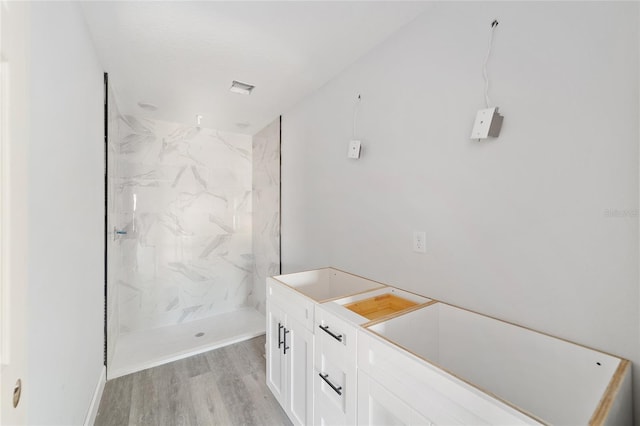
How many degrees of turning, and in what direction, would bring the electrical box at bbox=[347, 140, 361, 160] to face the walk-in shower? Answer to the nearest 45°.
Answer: approximately 90° to its right

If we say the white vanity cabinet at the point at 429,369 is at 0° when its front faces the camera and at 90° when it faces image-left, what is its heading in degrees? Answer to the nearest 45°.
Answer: approximately 45°

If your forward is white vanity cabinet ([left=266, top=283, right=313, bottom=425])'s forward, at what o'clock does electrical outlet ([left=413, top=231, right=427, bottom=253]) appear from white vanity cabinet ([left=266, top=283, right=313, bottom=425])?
The electrical outlet is roughly at 8 o'clock from the white vanity cabinet.

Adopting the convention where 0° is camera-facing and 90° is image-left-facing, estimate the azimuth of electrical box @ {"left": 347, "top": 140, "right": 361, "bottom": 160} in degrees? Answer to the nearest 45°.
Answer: approximately 45°

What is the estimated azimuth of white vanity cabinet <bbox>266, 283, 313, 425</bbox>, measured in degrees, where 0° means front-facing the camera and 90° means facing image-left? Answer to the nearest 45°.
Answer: approximately 45°

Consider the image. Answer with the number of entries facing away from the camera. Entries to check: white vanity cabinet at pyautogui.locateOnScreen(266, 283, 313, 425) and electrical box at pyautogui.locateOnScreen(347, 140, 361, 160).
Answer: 0

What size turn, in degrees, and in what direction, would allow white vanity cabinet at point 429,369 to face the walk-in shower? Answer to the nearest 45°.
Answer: approximately 45° to its right
